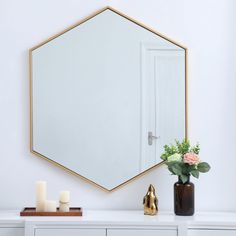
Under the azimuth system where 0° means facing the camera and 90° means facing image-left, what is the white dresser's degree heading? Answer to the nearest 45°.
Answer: approximately 0°
